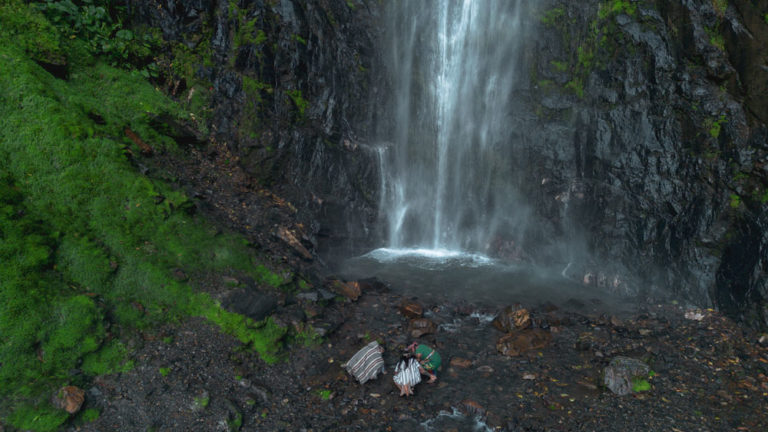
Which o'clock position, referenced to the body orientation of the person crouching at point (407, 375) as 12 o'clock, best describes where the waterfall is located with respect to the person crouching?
The waterfall is roughly at 12 o'clock from the person crouching.

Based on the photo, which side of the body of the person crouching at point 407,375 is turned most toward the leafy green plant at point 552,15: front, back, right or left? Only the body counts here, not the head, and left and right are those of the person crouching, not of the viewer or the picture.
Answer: front

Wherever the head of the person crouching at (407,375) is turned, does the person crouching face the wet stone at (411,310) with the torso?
yes

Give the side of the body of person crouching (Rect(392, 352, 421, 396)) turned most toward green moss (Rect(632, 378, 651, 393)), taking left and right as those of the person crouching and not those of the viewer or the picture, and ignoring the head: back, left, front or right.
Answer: right

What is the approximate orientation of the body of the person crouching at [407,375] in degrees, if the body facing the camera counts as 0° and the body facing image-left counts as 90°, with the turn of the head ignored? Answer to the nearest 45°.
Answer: approximately 180°

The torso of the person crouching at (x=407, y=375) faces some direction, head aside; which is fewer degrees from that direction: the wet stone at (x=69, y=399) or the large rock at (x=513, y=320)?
the large rock

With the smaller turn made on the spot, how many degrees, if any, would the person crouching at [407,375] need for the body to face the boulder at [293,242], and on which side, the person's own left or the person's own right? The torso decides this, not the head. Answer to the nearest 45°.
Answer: approximately 45° to the person's own left

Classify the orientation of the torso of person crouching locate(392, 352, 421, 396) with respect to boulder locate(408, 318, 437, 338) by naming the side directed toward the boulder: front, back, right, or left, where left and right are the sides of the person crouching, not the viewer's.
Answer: front

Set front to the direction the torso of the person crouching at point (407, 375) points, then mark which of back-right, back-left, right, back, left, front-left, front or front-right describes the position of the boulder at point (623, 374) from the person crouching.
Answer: right

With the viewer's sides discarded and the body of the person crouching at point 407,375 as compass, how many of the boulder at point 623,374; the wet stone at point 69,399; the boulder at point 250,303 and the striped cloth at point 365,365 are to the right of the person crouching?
1

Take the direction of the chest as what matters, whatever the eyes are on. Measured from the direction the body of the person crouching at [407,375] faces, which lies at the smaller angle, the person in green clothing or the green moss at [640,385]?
the person in green clothing
